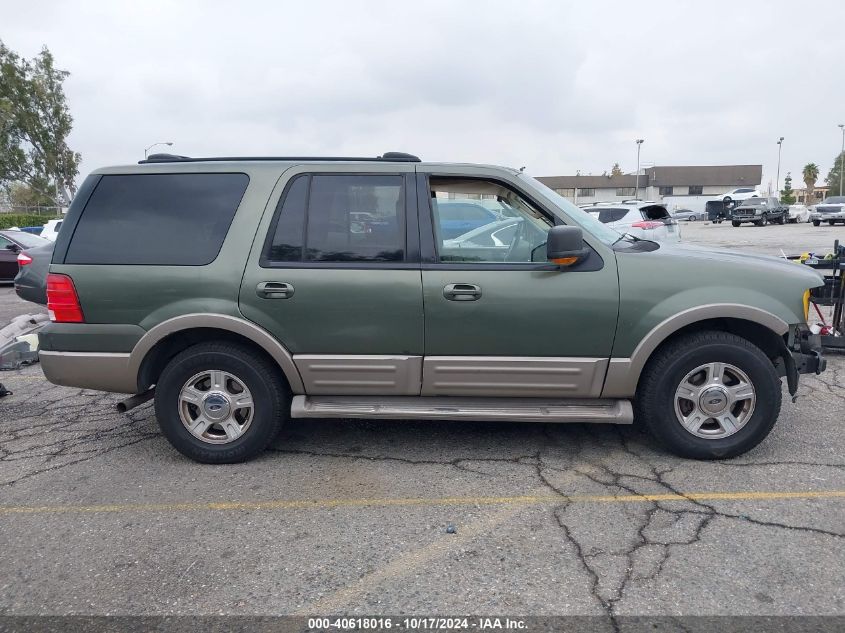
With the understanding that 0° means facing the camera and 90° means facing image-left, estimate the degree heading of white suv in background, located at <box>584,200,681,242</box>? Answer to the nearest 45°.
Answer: approximately 135°

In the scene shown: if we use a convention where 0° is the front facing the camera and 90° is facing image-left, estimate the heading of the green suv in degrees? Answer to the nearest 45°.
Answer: approximately 270°

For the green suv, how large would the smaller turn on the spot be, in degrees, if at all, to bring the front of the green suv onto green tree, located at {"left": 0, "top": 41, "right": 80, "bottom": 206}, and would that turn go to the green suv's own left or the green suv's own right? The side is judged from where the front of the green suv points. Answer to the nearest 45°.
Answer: approximately 135° to the green suv's own left

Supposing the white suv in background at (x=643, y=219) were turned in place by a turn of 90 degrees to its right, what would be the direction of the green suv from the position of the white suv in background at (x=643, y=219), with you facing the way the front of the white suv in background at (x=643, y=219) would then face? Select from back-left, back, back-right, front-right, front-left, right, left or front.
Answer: back-right
